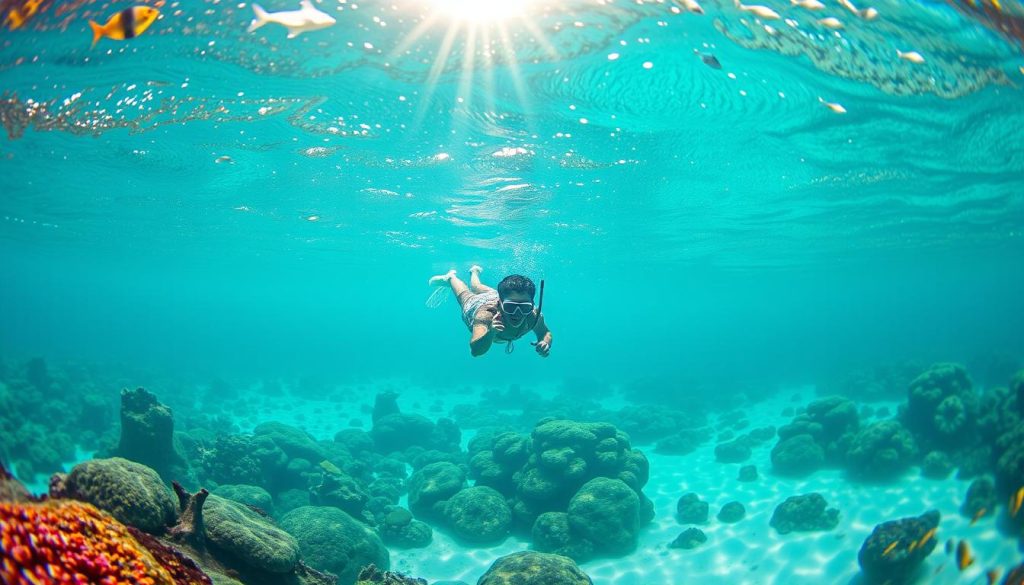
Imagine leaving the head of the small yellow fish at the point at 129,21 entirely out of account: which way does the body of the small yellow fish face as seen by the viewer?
to the viewer's right

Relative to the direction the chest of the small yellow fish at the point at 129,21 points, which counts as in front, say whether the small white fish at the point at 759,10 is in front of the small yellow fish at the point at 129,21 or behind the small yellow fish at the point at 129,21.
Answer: in front

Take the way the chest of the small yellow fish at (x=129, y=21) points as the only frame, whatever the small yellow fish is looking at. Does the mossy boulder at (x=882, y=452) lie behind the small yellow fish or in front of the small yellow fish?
in front

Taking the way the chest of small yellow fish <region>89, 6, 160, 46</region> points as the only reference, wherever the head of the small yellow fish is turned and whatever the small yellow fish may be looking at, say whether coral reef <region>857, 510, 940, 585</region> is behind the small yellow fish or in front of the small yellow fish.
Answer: in front
